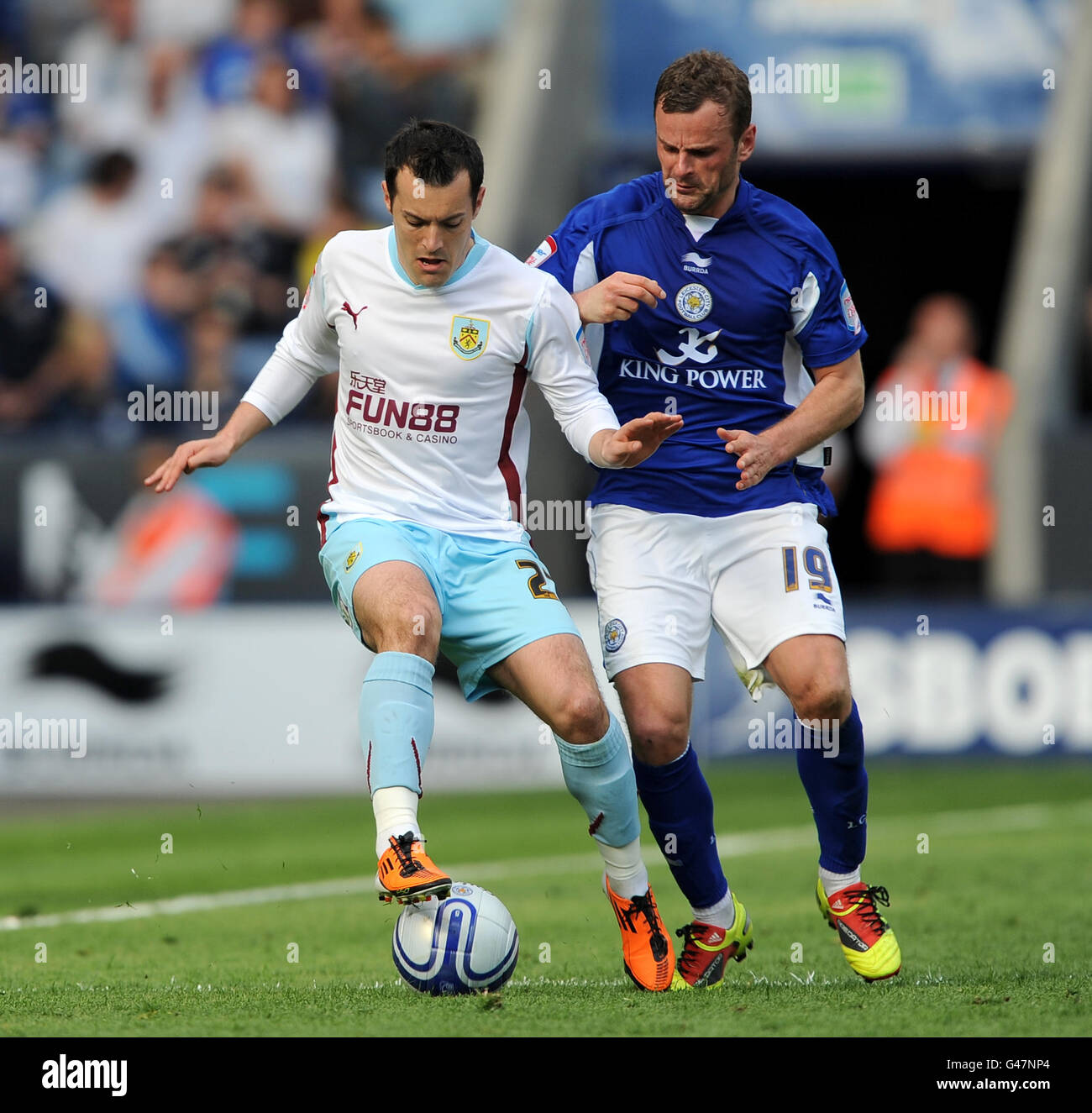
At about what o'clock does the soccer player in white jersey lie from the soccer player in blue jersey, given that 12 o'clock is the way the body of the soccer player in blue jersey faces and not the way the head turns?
The soccer player in white jersey is roughly at 2 o'clock from the soccer player in blue jersey.

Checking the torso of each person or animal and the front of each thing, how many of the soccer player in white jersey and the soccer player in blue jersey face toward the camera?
2

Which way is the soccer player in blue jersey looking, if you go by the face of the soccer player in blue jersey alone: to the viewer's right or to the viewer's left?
to the viewer's left

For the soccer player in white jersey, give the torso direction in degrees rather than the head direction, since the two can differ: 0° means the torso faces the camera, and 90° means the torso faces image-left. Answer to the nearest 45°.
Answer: approximately 0°

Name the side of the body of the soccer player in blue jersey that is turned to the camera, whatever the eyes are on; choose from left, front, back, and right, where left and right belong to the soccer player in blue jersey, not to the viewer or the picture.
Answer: front
